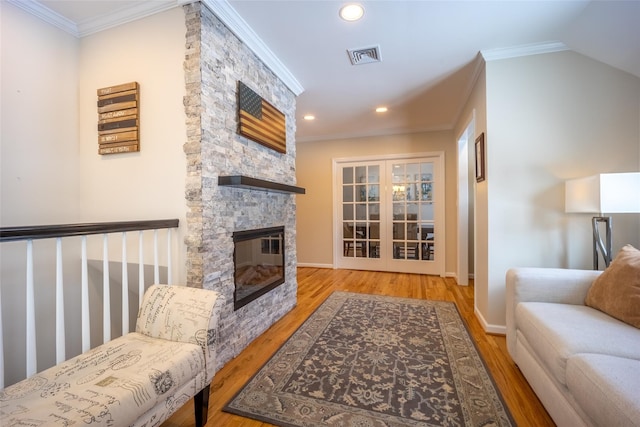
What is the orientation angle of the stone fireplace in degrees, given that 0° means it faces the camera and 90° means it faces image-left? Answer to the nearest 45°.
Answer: approximately 315°

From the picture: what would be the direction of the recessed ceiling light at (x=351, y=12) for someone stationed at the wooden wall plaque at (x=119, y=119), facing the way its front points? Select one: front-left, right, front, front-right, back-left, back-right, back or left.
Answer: left

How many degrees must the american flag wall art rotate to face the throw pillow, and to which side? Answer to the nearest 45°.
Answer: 0° — it already faces it

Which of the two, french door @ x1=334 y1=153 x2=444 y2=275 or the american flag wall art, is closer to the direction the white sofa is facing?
the american flag wall art

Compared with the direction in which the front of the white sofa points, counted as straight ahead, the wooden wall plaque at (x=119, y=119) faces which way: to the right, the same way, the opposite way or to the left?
to the left

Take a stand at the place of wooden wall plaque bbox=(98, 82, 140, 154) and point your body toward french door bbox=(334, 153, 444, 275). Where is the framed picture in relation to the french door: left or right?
right

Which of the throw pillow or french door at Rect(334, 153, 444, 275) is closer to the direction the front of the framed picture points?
the french door

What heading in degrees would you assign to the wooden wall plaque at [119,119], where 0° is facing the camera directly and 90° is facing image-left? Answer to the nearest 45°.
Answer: approximately 45°

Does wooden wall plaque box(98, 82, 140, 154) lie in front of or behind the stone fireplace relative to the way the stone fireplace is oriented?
behind

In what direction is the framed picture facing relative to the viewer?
to the viewer's left

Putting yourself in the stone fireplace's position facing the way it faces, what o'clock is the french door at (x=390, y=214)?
The french door is roughly at 9 o'clock from the stone fireplace.

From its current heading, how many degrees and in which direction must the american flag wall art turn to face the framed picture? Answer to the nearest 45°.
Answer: approximately 45° to its left
